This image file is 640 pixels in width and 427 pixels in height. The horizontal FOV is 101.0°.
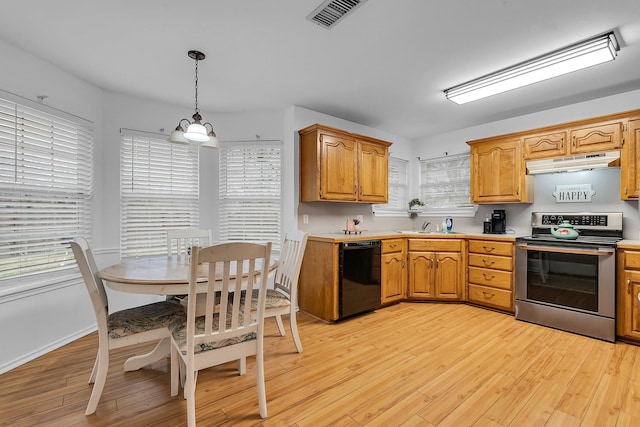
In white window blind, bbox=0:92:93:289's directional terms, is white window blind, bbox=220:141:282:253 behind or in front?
in front

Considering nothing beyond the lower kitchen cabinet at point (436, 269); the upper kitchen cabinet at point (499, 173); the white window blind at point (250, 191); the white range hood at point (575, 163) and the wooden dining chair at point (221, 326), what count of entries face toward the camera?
4

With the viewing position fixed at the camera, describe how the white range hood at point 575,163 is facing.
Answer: facing the viewer

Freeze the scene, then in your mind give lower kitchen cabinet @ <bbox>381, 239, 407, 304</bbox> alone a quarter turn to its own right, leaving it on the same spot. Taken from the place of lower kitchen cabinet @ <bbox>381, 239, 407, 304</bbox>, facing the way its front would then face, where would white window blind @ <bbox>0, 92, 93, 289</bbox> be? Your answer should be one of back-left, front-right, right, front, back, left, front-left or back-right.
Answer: front

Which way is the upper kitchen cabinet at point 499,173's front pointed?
toward the camera

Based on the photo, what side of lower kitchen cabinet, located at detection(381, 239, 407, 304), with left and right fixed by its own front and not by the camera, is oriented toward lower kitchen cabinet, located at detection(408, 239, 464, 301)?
left

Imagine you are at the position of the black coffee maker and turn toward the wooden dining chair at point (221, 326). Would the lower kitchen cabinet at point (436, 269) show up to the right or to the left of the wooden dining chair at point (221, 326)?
right

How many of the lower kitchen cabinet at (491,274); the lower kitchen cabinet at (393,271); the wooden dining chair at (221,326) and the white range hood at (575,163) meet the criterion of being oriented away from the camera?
1

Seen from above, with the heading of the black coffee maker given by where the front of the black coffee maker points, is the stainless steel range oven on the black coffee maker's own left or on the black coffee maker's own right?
on the black coffee maker's own left

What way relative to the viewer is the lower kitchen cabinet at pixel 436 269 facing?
toward the camera

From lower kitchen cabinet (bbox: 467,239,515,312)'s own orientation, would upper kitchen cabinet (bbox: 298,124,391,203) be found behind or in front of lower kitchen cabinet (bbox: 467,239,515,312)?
in front

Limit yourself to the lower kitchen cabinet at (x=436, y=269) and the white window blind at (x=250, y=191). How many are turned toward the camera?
2

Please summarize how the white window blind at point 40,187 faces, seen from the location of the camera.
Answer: facing the viewer and to the right of the viewer

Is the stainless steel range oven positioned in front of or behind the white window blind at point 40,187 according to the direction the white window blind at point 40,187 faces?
in front

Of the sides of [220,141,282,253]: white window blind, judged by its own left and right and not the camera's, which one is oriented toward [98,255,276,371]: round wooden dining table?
front

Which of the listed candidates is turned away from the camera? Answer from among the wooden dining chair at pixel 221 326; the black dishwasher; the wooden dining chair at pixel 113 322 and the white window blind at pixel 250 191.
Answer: the wooden dining chair at pixel 221 326

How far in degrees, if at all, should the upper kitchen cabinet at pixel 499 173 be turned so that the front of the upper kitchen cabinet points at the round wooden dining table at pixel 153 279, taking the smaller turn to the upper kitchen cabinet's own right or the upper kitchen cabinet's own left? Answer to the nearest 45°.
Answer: approximately 45° to the upper kitchen cabinet's own right
